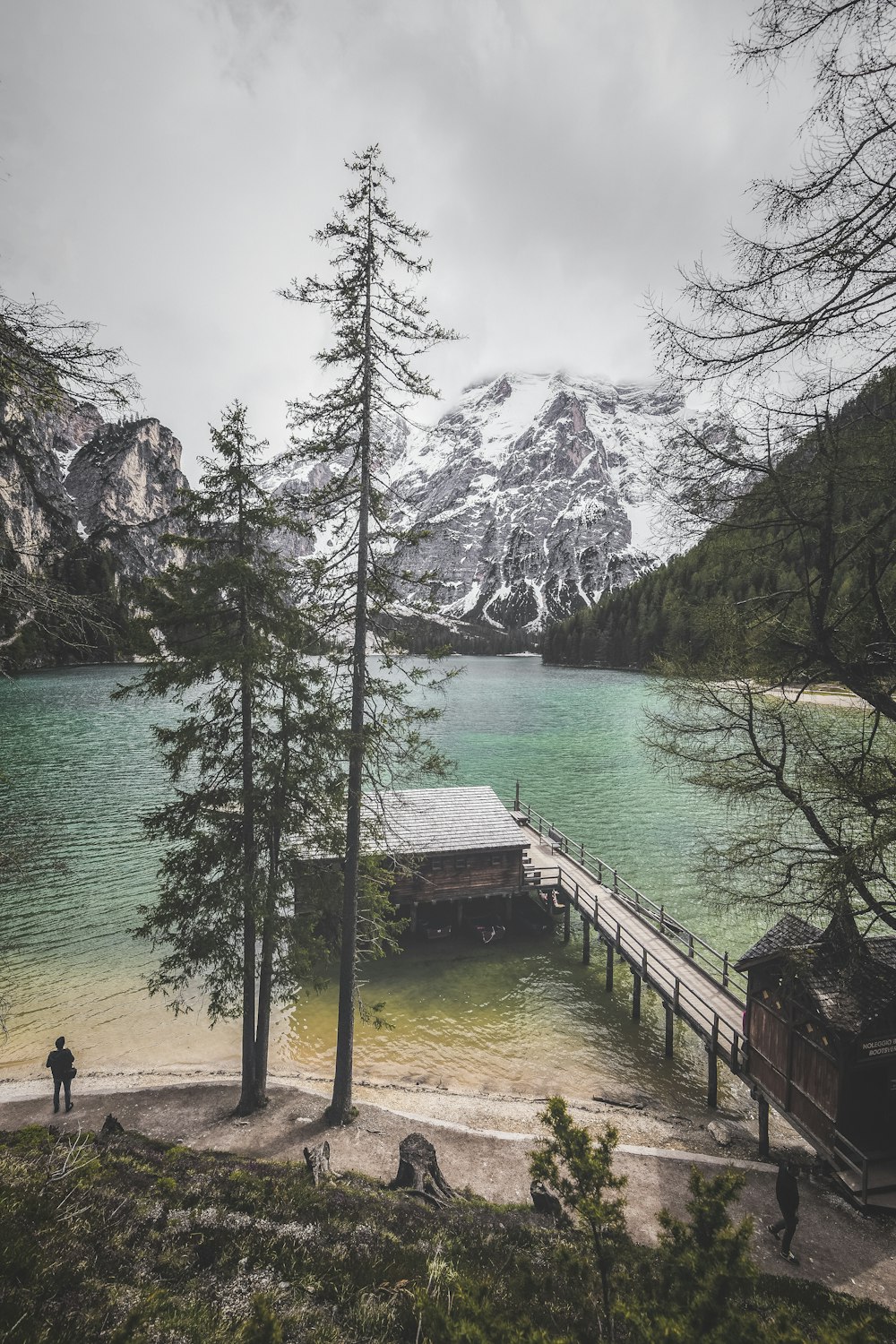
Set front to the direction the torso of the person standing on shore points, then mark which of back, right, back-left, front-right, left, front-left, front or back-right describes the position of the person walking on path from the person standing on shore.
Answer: back-right

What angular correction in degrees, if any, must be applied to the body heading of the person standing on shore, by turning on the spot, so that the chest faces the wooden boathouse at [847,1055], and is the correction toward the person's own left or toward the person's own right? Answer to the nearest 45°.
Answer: approximately 135° to the person's own right

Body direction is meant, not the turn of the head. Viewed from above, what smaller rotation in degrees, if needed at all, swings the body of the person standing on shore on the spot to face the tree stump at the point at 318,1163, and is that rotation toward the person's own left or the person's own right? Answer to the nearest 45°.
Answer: approximately 135° to the person's own right

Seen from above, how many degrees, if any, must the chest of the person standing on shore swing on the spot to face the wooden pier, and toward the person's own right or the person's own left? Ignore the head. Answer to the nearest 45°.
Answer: approximately 90° to the person's own right

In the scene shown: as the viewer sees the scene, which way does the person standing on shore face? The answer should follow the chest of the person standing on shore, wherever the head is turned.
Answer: away from the camera

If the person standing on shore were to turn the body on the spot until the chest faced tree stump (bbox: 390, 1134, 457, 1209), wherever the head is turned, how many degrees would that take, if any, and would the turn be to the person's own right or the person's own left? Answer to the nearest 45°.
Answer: approximately 135° to the person's own right

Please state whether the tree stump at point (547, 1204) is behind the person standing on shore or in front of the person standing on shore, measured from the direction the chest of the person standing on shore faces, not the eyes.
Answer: behind

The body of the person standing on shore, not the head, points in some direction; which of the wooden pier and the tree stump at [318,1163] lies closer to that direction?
the wooden pier

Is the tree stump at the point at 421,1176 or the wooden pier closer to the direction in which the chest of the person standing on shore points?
the wooden pier
